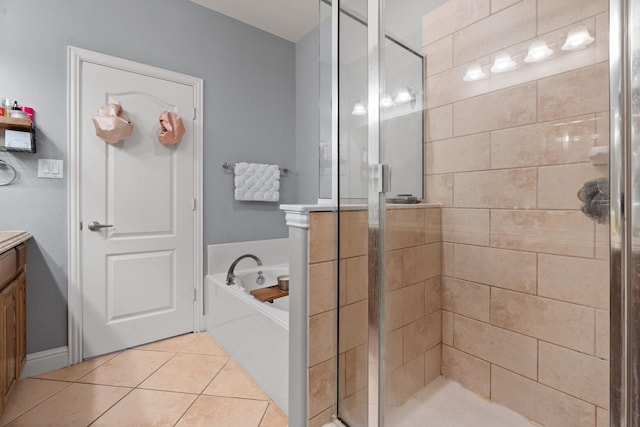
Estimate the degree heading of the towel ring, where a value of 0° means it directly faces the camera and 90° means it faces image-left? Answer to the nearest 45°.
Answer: approximately 0°

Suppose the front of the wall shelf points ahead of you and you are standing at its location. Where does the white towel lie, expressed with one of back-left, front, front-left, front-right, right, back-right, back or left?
left

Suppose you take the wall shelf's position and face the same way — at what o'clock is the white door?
The white door is roughly at 9 o'clock from the wall shelf.

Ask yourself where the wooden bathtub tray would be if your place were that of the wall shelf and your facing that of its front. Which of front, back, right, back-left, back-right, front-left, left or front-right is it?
front-left

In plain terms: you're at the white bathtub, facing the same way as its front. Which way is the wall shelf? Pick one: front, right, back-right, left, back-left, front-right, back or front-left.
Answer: front-right

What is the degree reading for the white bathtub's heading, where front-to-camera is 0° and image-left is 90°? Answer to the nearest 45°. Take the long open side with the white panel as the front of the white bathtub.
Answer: approximately 45°
